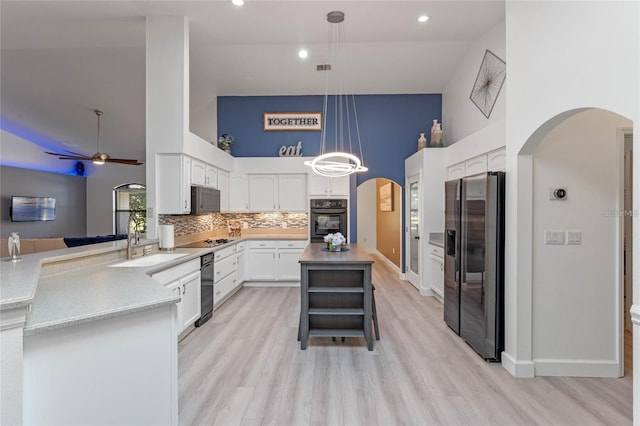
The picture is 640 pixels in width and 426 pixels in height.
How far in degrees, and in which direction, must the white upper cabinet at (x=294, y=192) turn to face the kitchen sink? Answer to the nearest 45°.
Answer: approximately 45° to its right

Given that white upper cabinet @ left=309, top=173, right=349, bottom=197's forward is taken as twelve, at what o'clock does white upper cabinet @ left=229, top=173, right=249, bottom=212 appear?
white upper cabinet @ left=229, top=173, right=249, bottom=212 is roughly at 3 o'clock from white upper cabinet @ left=309, top=173, right=349, bottom=197.

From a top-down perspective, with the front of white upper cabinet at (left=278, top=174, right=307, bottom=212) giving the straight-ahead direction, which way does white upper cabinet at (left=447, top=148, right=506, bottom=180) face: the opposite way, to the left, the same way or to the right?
to the right

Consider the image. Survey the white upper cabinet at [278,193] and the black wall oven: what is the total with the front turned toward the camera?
2

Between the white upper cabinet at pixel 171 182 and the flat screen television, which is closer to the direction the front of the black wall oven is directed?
the white upper cabinet

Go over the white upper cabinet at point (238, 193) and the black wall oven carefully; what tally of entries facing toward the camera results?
2

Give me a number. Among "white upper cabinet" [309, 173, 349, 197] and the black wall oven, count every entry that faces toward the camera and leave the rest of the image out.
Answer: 2

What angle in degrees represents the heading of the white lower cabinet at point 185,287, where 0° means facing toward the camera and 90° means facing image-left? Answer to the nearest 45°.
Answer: approximately 315°

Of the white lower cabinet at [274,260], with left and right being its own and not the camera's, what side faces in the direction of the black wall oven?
left

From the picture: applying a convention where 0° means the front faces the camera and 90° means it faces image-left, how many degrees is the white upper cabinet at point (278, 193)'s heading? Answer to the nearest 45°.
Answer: approximately 0°

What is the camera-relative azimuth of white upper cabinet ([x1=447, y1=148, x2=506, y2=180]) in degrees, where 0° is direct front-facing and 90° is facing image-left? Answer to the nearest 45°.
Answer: approximately 45°
